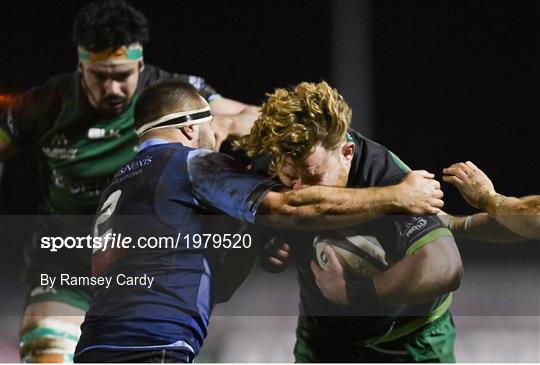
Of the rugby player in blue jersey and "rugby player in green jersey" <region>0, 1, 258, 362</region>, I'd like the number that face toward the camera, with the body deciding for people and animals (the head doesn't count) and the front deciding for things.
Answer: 1

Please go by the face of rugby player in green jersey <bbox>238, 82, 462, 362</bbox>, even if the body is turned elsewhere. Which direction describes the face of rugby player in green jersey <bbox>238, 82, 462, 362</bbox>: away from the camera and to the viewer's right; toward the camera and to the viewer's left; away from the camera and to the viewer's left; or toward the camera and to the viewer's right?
toward the camera and to the viewer's left

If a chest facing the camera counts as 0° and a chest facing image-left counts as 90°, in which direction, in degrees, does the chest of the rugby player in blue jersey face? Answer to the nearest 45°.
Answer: approximately 225°

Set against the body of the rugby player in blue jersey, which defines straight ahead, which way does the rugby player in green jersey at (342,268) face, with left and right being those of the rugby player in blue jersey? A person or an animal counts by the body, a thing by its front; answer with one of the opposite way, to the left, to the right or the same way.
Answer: the opposite way

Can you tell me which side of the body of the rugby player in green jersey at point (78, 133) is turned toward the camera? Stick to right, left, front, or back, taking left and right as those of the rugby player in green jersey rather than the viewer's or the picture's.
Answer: front

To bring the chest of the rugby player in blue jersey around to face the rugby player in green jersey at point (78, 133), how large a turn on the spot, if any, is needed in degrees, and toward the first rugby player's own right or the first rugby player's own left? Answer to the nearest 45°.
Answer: approximately 90° to the first rugby player's own left

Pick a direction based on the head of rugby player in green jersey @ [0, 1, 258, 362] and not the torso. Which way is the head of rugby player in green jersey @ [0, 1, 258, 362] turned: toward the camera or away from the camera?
toward the camera

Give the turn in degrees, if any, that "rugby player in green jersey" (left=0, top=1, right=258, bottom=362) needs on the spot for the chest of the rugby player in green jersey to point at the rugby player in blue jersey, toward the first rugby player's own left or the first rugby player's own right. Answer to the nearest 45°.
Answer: approximately 45° to the first rugby player's own left

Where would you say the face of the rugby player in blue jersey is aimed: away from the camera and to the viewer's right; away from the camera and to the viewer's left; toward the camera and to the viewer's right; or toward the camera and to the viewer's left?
away from the camera and to the viewer's right

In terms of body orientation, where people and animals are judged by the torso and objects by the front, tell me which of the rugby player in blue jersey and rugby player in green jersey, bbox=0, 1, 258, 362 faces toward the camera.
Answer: the rugby player in green jersey
